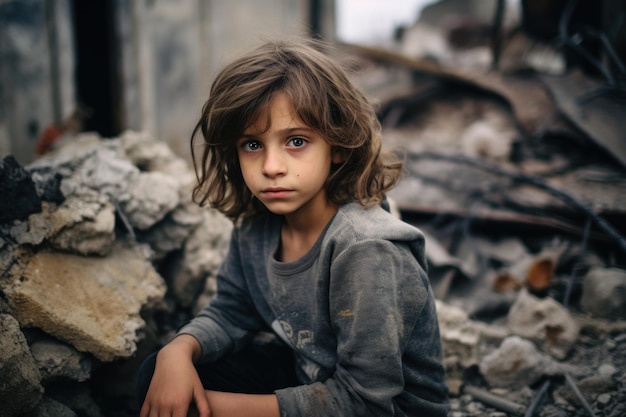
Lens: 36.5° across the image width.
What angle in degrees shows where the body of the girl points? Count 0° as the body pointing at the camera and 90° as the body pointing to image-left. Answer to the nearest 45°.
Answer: approximately 45°

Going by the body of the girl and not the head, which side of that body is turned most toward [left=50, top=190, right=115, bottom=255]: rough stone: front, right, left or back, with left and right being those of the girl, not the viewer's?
right

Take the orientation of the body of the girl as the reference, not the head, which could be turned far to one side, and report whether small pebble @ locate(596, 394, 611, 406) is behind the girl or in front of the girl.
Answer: behind

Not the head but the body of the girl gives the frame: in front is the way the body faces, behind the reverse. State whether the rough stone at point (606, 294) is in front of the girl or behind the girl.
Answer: behind
